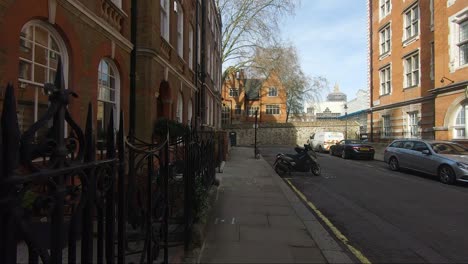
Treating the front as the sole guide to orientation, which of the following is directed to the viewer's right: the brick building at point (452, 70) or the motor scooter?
the motor scooter

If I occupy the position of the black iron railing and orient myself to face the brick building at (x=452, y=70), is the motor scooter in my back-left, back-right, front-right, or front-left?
front-left

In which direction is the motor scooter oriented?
to the viewer's right

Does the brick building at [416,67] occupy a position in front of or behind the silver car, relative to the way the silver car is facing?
behind

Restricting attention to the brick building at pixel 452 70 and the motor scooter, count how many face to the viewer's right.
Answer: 1

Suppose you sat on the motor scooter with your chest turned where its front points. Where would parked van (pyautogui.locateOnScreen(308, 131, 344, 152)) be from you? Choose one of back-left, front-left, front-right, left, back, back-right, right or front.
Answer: left

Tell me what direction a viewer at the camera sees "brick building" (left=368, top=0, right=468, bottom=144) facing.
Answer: facing the viewer and to the left of the viewer

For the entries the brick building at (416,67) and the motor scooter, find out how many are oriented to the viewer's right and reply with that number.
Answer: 1

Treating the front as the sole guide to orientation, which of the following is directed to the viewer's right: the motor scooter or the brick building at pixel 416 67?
the motor scooter

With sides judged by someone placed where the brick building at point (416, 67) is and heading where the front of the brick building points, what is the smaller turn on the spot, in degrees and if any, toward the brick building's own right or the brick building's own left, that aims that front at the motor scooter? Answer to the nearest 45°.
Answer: approximately 45° to the brick building's own left

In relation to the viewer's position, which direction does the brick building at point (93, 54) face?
facing the viewer and to the right of the viewer
